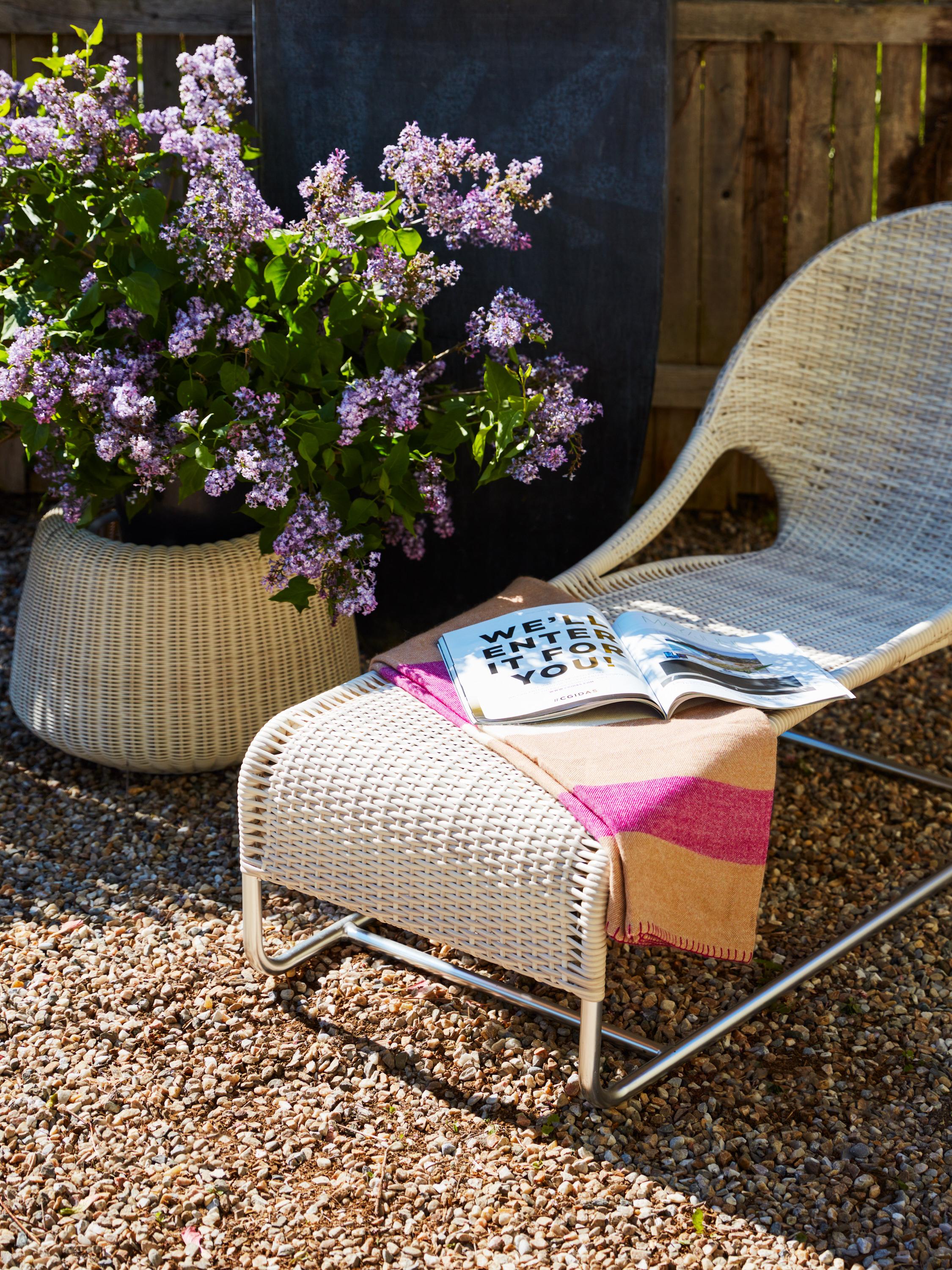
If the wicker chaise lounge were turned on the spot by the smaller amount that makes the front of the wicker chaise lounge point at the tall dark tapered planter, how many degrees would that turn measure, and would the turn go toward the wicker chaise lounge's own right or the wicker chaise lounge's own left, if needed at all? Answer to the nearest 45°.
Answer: approximately 135° to the wicker chaise lounge's own right

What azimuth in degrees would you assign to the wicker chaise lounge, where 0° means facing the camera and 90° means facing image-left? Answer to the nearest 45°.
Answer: approximately 45°

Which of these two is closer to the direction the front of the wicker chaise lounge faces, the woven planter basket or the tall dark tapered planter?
the woven planter basket
